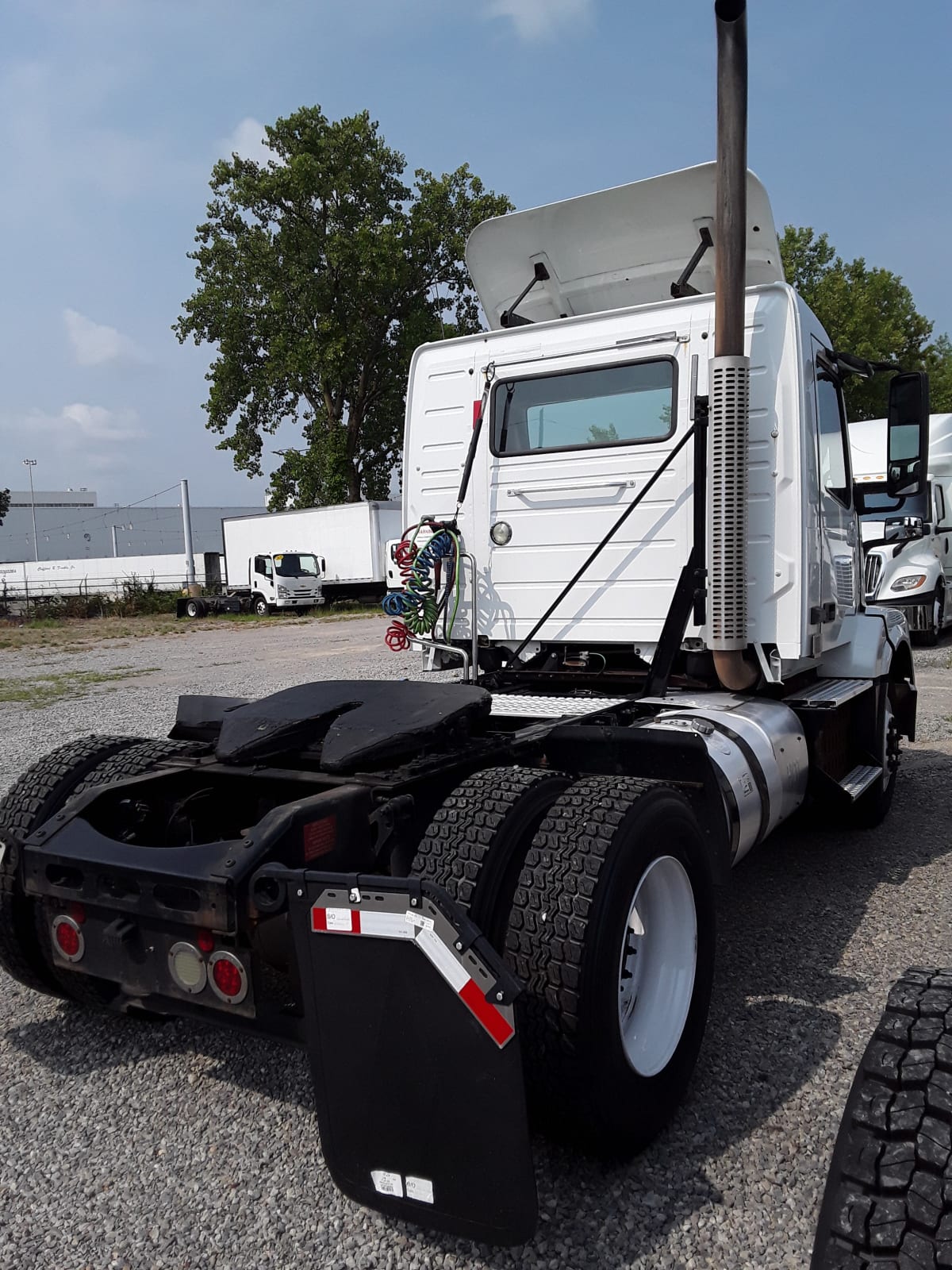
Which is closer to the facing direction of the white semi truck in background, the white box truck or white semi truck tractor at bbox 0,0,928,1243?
the white semi truck tractor

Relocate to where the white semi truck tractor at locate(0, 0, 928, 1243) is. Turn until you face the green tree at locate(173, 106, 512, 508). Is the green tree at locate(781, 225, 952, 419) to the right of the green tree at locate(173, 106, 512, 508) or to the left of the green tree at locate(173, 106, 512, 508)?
right

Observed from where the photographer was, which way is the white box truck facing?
facing the viewer and to the right of the viewer

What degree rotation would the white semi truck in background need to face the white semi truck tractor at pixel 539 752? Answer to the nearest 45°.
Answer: approximately 45° to its left

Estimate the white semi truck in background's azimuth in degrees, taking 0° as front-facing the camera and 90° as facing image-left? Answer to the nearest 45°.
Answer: approximately 45°

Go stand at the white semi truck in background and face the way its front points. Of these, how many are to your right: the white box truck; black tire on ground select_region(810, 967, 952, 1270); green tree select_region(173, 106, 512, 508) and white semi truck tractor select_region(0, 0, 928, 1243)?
2

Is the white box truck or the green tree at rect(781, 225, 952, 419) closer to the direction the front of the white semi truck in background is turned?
the white box truck

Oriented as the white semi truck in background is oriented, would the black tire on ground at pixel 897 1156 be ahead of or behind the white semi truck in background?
ahead

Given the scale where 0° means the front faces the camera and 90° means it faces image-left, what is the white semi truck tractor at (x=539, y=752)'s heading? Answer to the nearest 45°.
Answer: approximately 225°

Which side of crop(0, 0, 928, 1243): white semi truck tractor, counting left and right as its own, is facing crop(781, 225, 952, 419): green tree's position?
front

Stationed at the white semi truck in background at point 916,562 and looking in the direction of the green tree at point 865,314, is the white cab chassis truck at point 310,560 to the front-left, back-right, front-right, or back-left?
front-left

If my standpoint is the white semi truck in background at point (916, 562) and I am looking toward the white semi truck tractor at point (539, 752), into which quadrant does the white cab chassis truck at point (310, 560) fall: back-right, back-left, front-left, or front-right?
back-right

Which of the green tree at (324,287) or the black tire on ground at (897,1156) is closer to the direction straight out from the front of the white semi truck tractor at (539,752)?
the green tree

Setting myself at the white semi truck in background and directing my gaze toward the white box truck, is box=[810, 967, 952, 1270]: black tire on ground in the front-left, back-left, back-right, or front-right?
back-left

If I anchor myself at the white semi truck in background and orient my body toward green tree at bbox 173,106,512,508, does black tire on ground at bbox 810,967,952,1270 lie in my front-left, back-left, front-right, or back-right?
back-left

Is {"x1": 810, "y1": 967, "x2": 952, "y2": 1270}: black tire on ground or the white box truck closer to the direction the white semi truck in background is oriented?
the black tire on ground

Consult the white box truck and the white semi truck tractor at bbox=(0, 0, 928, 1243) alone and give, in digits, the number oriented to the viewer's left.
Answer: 0

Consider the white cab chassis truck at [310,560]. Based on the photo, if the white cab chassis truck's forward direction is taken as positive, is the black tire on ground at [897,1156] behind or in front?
in front

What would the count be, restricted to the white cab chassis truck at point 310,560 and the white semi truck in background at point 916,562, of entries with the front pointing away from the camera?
0
